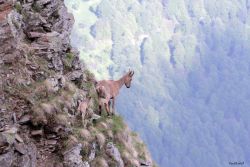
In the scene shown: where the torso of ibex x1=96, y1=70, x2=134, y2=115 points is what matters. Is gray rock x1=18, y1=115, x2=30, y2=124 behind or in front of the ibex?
behind

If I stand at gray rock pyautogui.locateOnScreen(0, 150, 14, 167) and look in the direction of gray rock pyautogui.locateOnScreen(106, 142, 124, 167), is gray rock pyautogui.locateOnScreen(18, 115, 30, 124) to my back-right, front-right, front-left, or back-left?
front-left

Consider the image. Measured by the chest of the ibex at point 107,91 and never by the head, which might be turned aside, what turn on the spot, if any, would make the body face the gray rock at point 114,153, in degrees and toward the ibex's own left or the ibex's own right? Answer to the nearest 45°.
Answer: approximately 135° to the ibex's own right

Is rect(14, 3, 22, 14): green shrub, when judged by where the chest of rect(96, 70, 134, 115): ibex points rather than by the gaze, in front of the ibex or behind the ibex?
behind

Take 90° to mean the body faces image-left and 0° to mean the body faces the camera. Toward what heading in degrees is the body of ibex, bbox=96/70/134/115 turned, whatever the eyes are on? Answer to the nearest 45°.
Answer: approximately 225°

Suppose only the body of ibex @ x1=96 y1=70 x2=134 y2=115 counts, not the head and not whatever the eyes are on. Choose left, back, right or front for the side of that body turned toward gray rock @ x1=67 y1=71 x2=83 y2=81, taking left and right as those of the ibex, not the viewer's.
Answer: back

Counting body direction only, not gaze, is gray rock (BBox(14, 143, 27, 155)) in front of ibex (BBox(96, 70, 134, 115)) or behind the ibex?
behind
